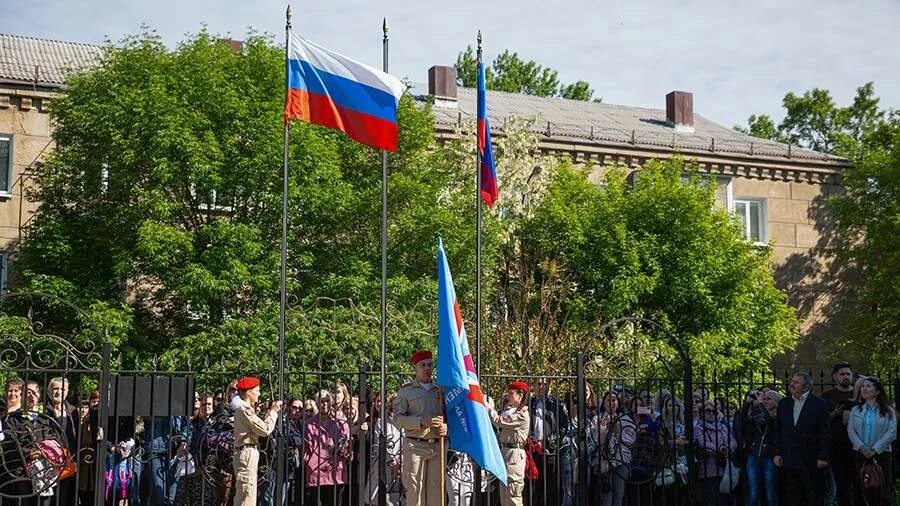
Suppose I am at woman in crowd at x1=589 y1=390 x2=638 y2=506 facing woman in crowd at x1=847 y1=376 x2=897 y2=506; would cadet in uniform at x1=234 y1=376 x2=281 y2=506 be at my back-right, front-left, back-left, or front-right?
back-right

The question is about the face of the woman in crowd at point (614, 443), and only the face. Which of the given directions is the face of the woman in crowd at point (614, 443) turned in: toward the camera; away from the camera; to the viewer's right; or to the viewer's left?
toward the camera

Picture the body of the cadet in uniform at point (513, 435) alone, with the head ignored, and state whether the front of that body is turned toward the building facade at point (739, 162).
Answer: no

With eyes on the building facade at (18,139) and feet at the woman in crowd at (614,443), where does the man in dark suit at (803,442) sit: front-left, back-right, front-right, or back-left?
back-right

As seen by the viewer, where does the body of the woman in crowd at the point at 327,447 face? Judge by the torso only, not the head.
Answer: toward the camera

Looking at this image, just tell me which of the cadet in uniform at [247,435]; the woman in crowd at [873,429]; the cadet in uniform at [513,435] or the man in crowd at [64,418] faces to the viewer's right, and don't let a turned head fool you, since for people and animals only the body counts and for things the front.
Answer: the cadet in uniform at [247,435]

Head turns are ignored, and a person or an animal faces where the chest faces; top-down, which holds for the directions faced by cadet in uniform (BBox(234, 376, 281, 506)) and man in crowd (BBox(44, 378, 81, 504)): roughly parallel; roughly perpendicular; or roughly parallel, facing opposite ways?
roughly perpendicular

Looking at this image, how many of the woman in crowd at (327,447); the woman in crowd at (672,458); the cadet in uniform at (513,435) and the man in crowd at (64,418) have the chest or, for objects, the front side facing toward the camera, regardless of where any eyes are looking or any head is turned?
3

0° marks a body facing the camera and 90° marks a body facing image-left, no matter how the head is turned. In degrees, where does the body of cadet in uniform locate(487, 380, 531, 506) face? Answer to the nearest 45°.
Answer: approximately 90°

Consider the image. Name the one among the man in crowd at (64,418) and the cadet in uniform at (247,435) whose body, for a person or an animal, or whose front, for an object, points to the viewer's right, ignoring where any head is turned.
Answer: the cadet in uniform

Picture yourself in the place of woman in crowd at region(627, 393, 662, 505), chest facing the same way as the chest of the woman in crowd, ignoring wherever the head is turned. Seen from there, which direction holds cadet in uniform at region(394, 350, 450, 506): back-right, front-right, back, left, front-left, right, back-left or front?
front

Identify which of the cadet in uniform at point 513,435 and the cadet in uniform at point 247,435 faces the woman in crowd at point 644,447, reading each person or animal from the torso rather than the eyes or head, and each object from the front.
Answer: the cadet in uniform at point 247,435

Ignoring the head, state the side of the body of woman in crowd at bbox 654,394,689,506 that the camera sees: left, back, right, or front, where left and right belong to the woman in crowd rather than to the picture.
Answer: front

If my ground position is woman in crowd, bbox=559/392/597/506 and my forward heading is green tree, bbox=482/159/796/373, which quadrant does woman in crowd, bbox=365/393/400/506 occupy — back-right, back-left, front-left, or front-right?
back-left

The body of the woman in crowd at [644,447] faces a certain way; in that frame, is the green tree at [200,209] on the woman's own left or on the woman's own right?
on the woman's own right
